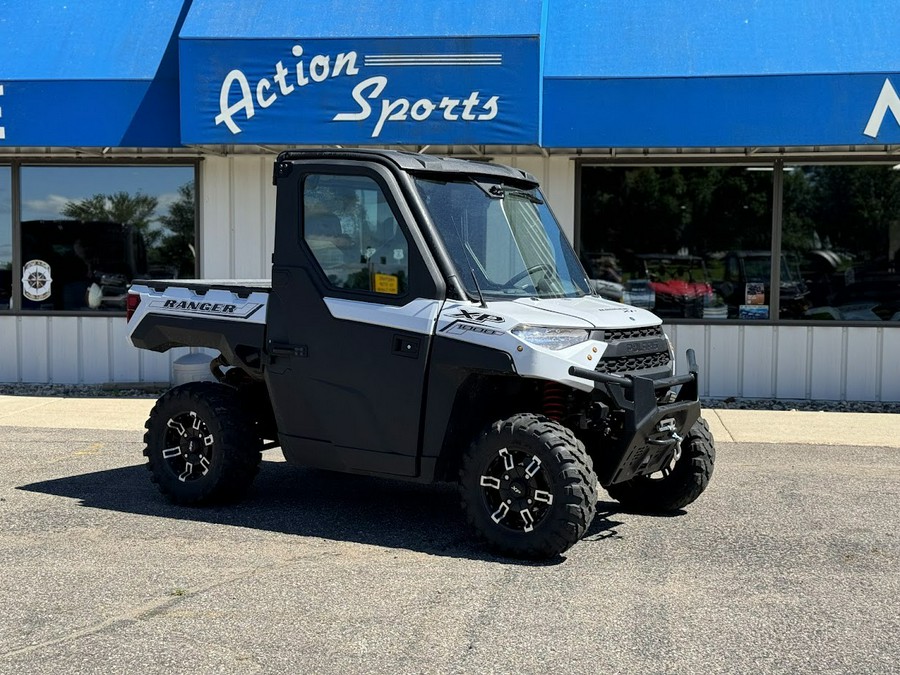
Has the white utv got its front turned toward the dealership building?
no

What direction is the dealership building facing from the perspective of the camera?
toward the camera

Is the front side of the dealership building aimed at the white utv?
yes

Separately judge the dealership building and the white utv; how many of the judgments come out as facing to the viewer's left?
0
